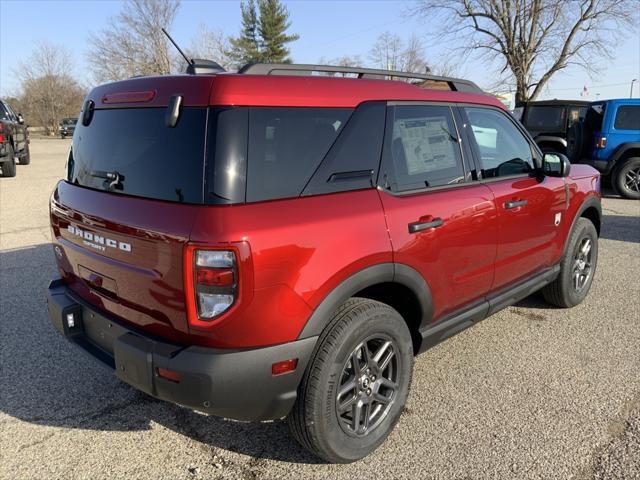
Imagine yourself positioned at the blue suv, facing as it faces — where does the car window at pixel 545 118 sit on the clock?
The car window is roughly at 9 o'clock from the blue suv.

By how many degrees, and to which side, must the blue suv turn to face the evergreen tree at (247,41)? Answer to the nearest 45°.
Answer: approximately 90° to its left

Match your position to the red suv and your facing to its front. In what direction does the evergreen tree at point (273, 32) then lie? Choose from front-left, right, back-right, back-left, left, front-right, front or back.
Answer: front-left

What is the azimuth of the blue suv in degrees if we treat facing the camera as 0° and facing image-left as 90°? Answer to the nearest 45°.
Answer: approximately 225°

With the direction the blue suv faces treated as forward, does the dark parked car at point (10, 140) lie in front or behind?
behind

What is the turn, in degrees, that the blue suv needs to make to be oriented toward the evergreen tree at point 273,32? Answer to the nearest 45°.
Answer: approximately 90° to its left

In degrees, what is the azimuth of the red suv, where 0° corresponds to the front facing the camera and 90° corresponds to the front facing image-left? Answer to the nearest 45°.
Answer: approximately 225°

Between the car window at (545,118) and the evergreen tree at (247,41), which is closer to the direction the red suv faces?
the car window

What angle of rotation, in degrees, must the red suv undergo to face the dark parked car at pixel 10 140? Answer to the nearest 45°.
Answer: approximately 90° to its left
